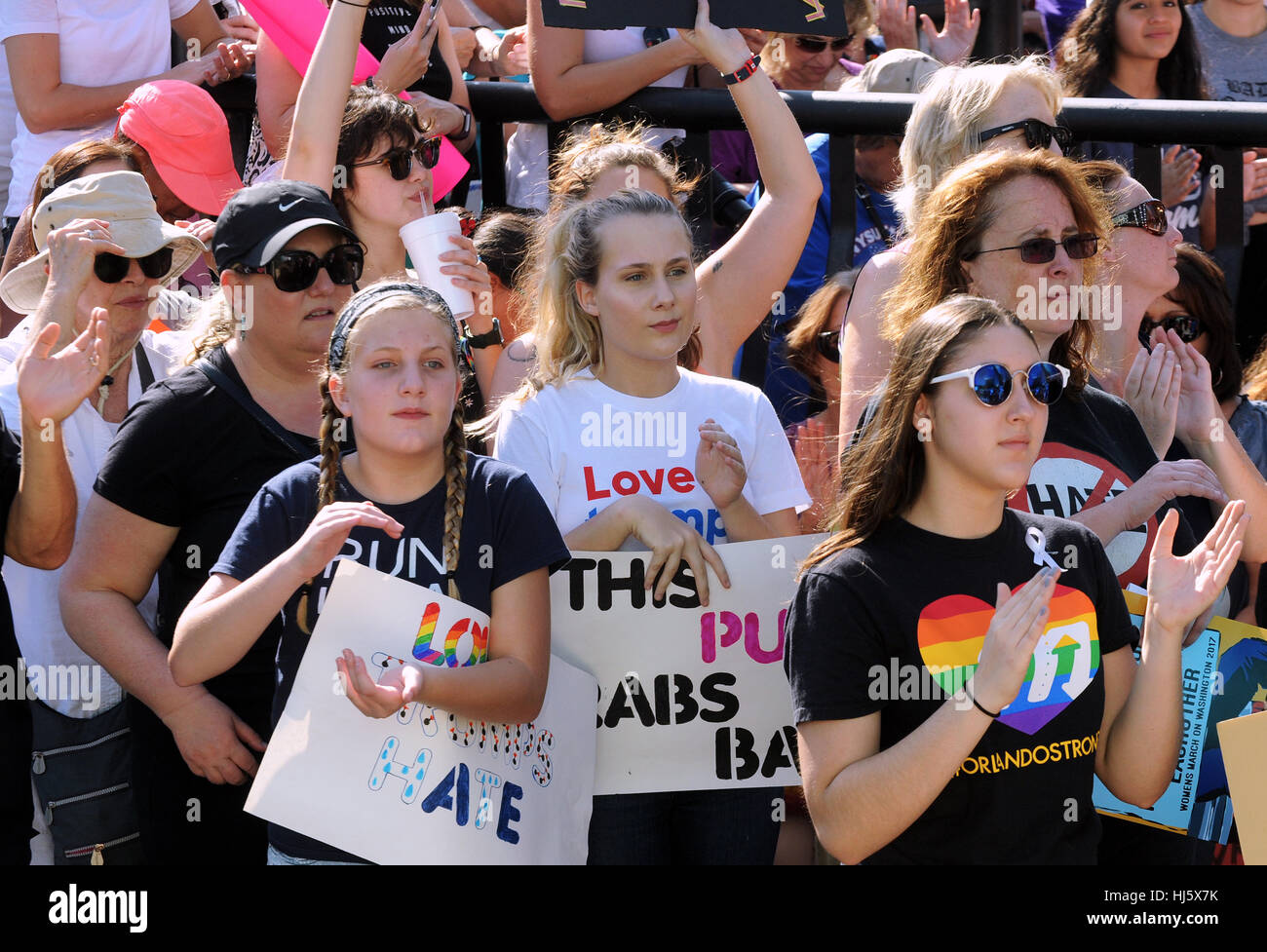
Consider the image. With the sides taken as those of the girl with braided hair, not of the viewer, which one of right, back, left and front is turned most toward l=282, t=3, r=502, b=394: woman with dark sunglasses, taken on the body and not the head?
back

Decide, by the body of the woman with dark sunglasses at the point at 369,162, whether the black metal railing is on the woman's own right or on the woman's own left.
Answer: on the woman's own left

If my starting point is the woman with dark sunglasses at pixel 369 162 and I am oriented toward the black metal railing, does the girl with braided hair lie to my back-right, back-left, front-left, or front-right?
back-right

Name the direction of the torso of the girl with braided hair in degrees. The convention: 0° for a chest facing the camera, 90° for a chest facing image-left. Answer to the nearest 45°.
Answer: approximately 0°

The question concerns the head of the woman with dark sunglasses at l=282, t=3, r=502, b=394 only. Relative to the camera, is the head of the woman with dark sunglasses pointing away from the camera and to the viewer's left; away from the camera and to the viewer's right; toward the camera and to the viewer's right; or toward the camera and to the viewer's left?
toward the camera and to the viewer's right

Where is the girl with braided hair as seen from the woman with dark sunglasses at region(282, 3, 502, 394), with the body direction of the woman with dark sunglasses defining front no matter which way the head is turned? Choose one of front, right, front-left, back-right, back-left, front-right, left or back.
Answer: front-right

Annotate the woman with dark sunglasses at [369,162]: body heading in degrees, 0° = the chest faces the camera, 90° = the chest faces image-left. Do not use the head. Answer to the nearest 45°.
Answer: approximately 315°
